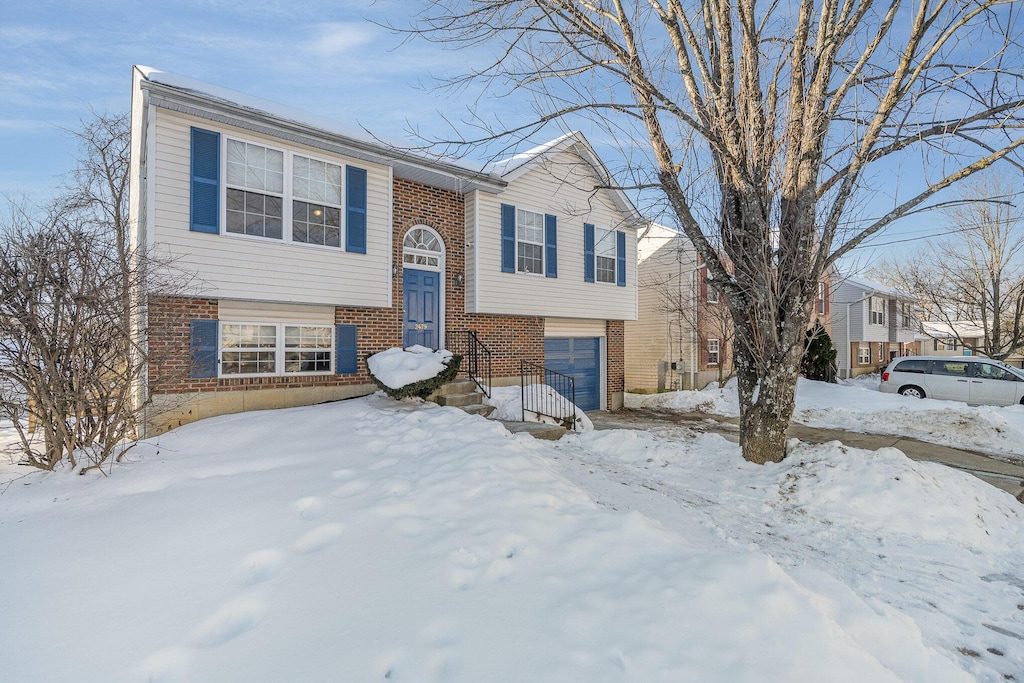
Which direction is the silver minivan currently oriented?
to the viewer's right

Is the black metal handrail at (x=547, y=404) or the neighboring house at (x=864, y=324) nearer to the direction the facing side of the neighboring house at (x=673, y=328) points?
the black metal handrail

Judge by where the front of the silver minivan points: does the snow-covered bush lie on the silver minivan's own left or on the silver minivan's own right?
on the silver minivan's own right

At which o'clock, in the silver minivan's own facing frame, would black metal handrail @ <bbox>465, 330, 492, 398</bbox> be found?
The black metal handrail is roughly at 4 o'clock from the silver minivan.

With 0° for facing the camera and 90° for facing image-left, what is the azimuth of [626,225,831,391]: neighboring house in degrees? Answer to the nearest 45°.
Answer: approximately 315°

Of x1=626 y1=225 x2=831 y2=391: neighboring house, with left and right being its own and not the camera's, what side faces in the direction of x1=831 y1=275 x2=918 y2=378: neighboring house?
left

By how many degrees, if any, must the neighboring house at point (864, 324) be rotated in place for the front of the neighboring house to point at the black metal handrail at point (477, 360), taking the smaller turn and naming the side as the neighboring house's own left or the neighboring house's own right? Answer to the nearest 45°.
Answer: approximately 45° to the neighboring house's own right
